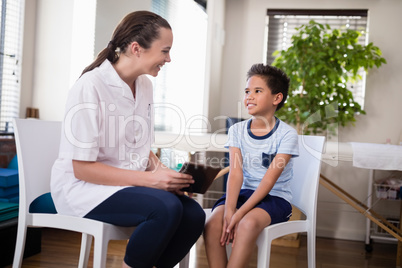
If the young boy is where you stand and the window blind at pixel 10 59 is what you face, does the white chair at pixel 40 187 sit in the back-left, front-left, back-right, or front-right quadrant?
front-left

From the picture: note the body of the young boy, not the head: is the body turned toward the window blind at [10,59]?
no

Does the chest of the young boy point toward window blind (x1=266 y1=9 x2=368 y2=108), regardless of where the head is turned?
no

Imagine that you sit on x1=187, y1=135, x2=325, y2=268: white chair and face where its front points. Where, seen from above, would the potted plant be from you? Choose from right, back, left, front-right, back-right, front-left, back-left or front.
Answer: back-right

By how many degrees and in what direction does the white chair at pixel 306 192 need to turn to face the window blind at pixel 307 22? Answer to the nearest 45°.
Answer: approximately 135° to its right

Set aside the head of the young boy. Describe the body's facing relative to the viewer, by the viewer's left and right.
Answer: facing the viewer and to the left of the viewer

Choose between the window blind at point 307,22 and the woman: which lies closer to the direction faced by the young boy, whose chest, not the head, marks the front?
the woman

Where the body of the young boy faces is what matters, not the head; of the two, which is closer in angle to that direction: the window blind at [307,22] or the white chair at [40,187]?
the white chair

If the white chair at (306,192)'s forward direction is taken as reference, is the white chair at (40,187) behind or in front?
in front

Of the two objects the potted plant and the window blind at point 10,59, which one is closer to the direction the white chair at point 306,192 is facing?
the window blind

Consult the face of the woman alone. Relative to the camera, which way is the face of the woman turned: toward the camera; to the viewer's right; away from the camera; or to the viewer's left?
to the viewer's right

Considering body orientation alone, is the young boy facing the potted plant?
no

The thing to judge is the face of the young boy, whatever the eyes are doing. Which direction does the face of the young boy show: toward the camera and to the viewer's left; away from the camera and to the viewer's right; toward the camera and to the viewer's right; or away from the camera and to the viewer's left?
toward the camera and to the viewer's left

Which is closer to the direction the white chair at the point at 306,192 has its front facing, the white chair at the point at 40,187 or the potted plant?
the white chair

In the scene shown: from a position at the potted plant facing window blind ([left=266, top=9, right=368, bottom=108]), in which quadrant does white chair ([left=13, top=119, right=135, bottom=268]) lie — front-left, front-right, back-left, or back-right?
back-left
